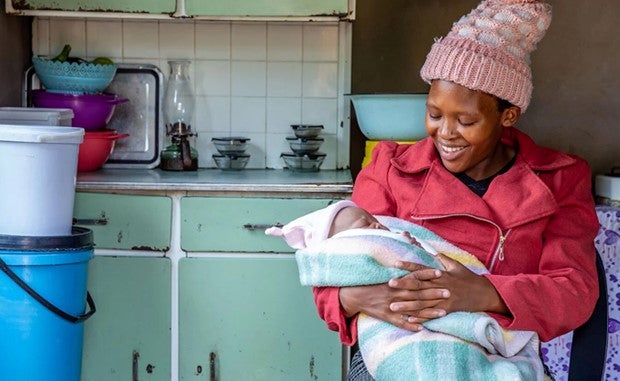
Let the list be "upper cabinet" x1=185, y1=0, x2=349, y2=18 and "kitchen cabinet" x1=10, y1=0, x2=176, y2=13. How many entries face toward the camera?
2

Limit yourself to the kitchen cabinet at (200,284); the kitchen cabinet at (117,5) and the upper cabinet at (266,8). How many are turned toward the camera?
3

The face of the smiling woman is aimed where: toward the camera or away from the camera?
toward the camera

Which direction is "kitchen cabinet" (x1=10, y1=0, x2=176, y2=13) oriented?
toward the camera

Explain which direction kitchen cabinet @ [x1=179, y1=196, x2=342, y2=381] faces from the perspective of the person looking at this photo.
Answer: facing the viewer

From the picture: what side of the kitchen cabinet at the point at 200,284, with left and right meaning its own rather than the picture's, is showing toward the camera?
front

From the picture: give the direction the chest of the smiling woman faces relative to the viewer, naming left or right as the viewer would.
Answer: facing the viewer and to the left of the viewer

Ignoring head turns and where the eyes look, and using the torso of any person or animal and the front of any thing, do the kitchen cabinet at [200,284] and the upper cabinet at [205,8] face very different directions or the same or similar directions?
same or similar directions

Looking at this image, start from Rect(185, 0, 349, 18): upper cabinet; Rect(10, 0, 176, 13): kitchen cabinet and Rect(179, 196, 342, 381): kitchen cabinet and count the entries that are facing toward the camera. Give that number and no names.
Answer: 3
